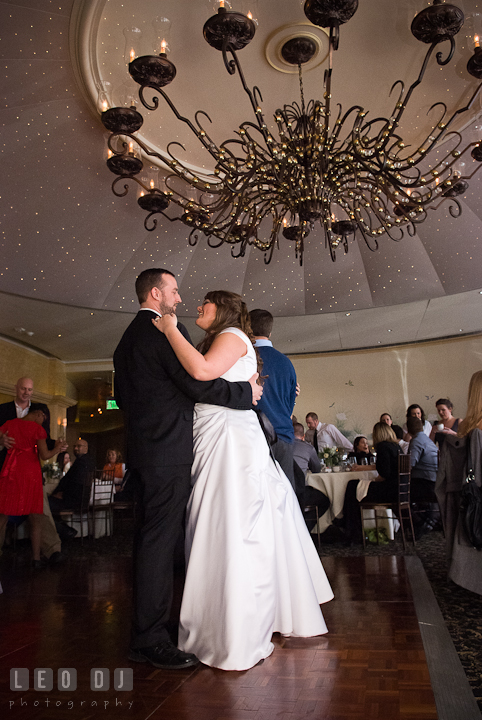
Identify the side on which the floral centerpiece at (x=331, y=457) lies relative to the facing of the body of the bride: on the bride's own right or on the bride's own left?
on the bride's own right

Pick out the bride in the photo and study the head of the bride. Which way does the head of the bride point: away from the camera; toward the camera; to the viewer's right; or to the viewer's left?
to the viewer's left

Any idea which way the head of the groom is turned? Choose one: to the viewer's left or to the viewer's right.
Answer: to the viewer's right

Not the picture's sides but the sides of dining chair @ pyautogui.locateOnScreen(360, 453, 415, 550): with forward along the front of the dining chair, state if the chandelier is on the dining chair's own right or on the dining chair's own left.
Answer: on the dining chair's own left

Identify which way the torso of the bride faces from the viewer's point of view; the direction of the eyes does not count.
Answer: to the viewer's left

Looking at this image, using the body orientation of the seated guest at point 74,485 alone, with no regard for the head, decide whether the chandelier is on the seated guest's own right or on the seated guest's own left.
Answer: on the seated guest's own left

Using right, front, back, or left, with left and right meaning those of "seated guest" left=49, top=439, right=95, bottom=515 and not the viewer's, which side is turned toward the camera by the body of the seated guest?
left

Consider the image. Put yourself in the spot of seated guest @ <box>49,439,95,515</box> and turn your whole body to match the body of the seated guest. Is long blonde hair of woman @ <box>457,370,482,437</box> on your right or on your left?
on your left
